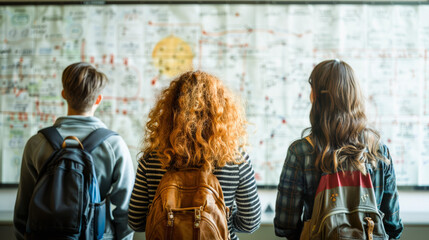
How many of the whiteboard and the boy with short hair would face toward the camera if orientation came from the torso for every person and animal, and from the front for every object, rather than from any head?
1

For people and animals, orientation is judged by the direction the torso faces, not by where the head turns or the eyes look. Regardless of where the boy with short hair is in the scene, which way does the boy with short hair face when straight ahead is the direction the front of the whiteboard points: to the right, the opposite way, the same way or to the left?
the opposite way

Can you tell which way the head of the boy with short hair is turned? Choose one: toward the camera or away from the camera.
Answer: away from the camera

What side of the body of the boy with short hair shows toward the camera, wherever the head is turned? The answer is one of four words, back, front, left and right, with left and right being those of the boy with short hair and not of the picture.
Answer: back

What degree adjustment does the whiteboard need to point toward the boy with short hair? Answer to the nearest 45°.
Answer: approximately 45° to its right

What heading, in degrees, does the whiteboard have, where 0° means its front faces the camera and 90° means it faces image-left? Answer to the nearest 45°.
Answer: approximately 0°
